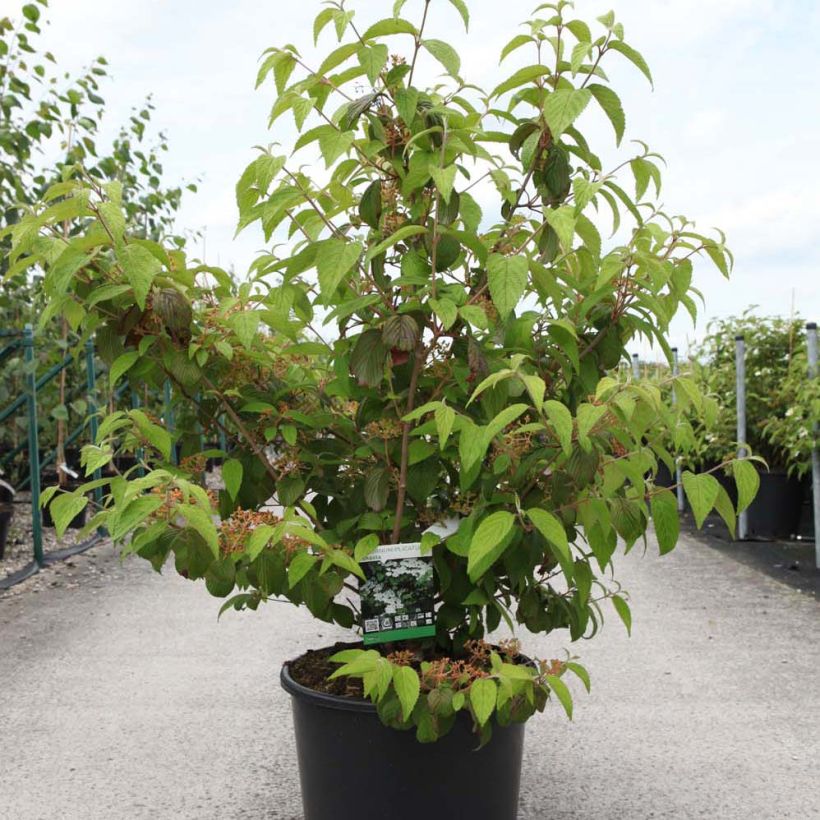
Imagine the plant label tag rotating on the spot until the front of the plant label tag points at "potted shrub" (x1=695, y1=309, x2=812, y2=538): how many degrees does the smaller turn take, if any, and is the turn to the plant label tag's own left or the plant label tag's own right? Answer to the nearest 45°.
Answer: approximately 135° to the plant label tag's own left

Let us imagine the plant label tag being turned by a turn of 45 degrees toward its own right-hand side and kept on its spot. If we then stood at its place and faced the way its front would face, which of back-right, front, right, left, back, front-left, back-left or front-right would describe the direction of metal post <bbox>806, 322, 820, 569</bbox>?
back

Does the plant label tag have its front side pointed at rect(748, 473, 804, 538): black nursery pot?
no

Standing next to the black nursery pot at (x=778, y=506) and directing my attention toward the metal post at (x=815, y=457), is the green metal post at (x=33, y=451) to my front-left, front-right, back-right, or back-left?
front-right

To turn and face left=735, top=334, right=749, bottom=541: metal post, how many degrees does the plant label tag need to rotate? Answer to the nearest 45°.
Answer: approximately 135° to its left

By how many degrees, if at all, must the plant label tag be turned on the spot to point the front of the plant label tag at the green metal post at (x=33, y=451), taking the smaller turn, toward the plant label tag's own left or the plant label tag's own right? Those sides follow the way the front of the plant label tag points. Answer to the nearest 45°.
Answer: approximately 135° to the plant label tag's own right

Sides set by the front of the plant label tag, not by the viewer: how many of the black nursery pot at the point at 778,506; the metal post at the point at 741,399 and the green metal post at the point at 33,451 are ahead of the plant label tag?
0

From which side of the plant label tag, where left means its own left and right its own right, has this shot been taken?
front

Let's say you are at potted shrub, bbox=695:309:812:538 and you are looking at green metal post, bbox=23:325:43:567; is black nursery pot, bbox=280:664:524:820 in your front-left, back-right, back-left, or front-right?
front-left
